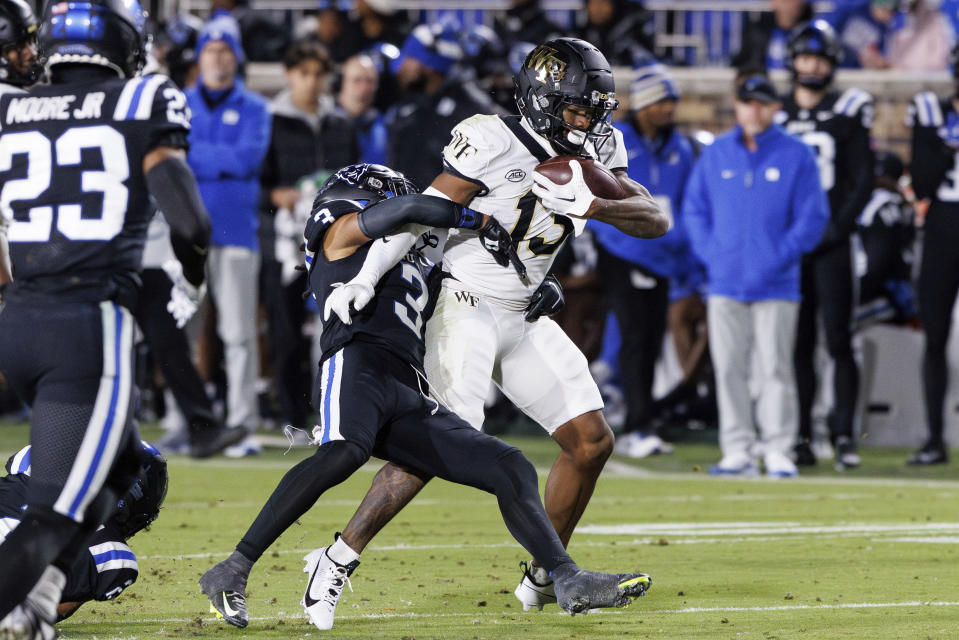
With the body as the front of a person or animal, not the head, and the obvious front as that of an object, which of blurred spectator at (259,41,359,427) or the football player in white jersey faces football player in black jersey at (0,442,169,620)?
the blurred spectator

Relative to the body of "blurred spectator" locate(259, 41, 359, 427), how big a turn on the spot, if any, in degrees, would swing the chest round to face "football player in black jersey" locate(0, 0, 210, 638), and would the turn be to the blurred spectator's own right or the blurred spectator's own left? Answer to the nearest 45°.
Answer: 0° — they already face them

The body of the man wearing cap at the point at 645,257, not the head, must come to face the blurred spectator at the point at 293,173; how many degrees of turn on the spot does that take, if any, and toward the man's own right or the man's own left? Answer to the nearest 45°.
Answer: approximately 45° to the man's own right

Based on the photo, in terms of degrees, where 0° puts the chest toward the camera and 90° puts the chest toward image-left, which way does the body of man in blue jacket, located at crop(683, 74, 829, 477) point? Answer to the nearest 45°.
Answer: approximately 0°

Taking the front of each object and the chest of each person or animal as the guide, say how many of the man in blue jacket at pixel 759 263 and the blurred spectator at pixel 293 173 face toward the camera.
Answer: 2

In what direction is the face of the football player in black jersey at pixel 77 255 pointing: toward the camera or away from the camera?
away from the camera
